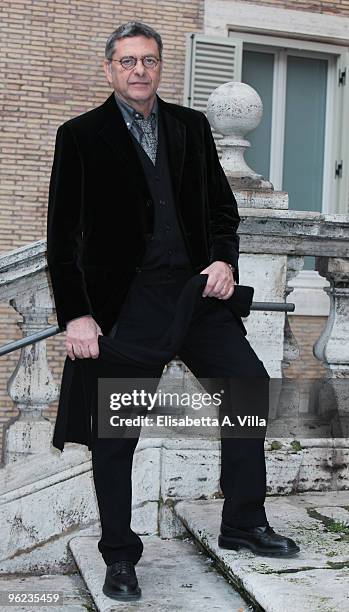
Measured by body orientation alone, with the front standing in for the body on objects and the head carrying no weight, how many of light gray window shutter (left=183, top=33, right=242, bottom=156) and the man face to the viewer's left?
0

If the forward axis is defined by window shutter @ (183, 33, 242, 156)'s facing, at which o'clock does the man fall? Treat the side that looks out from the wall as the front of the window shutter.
The man is roughly at 12 o'clock from the window shutter.

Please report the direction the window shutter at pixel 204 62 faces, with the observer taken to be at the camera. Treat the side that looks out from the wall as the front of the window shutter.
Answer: facing the viewer

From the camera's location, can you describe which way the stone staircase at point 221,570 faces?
facing the viewer and to the left of the viewer

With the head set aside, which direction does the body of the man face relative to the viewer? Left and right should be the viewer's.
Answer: facing the viewer and to the right of the viewer

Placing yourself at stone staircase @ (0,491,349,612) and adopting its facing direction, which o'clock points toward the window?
The window is roughly at 5 o'clock from the stone staircase.

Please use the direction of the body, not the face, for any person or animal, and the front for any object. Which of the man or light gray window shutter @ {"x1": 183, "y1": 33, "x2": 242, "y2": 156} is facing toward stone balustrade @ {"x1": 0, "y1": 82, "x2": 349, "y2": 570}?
the light gray window shutter

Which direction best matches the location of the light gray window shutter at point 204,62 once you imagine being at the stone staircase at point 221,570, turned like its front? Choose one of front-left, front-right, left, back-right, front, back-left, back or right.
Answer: back-right

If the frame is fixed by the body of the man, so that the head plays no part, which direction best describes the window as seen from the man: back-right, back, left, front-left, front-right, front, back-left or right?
back-left

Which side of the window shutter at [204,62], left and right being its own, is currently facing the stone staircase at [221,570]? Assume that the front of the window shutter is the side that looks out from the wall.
front

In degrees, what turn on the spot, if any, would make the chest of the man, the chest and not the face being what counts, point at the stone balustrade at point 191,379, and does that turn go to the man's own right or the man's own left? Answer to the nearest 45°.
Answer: approximately 135° to the man's own left
